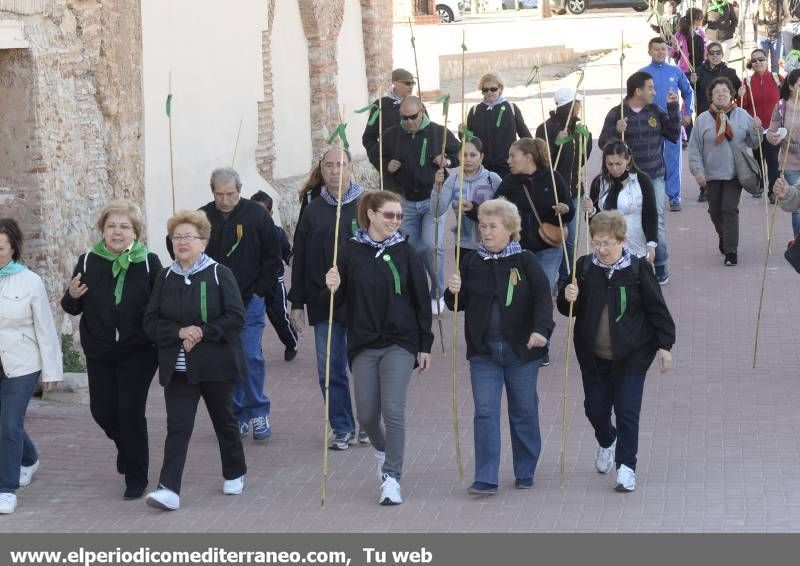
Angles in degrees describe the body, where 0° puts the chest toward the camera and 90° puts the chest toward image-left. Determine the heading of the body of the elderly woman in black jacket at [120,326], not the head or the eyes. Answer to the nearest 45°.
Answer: approximately 0°

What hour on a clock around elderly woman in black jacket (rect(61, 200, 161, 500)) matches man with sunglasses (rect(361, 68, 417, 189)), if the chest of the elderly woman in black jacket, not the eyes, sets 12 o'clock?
The man with sunglasses is roughly at 7 o'clock from the elderly woman in black jacket.

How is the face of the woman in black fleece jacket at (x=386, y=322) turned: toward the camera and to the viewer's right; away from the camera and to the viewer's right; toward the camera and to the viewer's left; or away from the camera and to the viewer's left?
toward the camera and to the viewer's right

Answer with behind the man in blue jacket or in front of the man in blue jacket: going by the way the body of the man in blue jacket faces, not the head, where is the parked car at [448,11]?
behind

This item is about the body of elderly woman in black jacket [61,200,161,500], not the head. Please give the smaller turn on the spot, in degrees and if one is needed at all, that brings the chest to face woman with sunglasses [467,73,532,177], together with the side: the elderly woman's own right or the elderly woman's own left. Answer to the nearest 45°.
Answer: approximately 135° to the elderly woman's own left

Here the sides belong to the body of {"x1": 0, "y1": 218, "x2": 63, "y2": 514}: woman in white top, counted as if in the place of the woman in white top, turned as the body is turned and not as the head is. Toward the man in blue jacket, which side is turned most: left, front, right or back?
back

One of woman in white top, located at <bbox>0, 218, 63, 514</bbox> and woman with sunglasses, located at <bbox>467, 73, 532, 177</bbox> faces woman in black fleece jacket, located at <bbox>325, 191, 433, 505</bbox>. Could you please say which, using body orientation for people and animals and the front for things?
the woman with sunglasses

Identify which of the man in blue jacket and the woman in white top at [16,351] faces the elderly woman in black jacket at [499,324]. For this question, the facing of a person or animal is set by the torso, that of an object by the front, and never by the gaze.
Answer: the man in blue jacket

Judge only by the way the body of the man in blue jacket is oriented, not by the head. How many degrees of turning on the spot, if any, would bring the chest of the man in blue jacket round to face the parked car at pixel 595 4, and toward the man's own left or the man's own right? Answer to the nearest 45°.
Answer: approximately 180°

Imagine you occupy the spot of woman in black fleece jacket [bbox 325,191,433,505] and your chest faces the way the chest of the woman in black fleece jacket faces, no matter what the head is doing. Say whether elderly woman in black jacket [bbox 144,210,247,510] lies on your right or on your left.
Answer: on your right

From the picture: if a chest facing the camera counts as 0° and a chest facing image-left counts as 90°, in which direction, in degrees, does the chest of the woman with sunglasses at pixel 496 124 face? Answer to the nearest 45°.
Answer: approximately 0°
